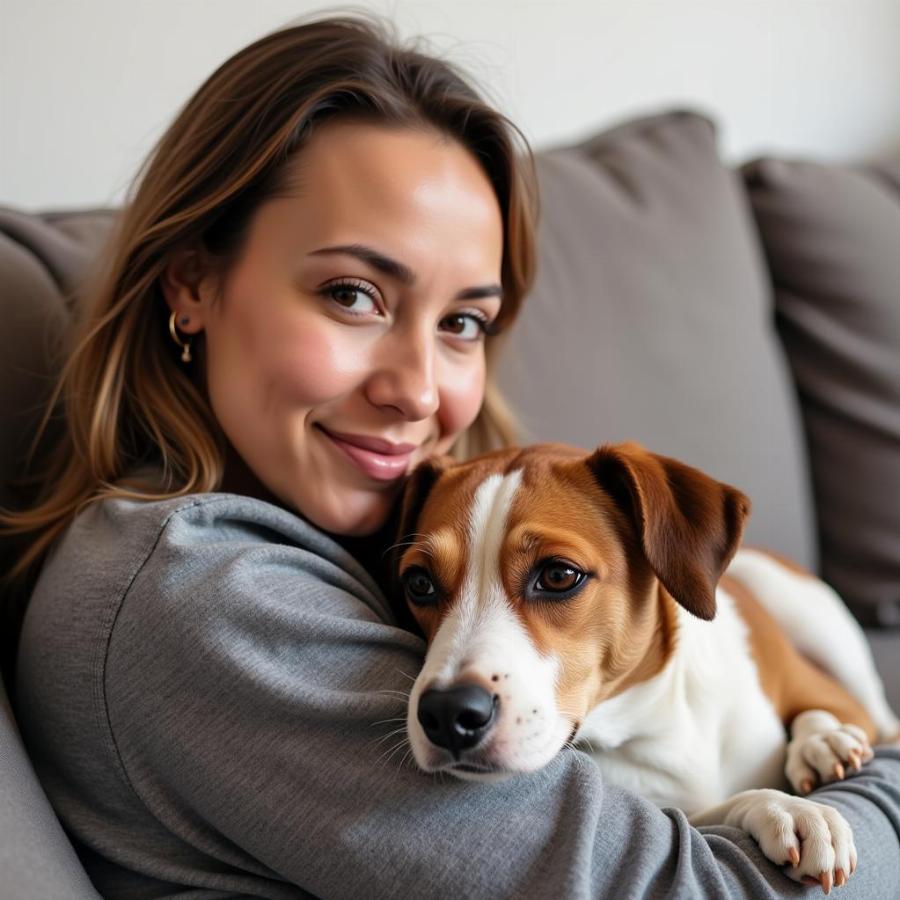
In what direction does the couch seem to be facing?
toward the camera

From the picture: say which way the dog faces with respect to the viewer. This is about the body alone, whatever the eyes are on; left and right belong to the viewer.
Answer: facing the viewer and to the left of the viewer
